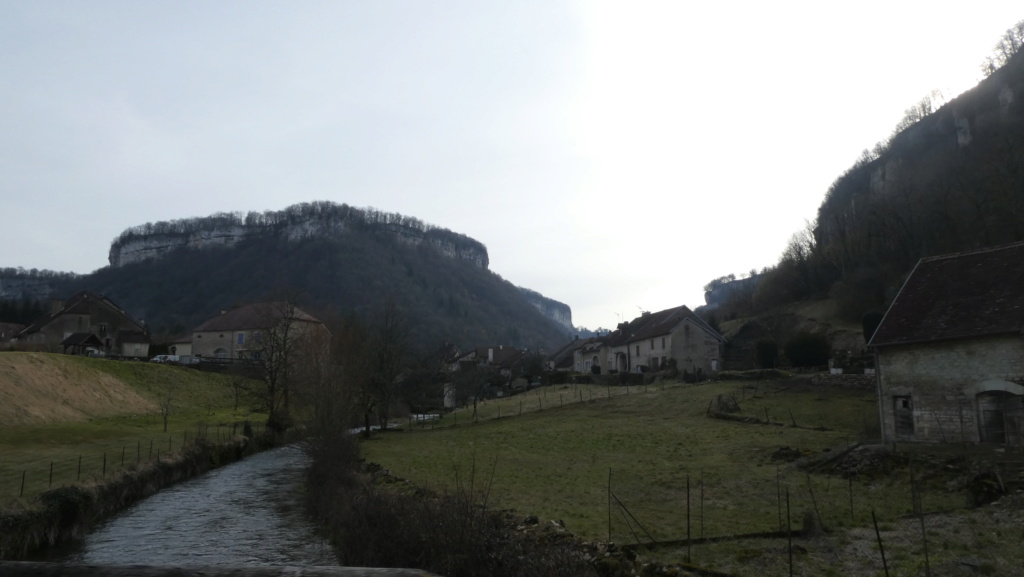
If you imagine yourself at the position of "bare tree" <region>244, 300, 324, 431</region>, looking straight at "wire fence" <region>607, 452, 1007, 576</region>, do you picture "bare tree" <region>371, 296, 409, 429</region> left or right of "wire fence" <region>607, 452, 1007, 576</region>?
left

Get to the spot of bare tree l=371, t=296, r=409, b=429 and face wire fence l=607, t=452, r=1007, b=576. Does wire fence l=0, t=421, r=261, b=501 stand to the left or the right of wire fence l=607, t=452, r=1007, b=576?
right

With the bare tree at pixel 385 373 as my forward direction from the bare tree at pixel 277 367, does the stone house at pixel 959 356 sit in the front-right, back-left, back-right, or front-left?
front-right

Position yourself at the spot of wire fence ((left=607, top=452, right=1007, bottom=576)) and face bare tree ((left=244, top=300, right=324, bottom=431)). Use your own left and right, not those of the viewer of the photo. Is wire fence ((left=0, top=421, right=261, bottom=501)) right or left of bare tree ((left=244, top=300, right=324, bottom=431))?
left

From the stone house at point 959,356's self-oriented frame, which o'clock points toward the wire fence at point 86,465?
The wire fence is roughly at 2 o'clock from the stone house.

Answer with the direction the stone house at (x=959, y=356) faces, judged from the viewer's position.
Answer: facing the viewer

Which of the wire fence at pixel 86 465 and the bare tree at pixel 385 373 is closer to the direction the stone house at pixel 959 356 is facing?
the wire fence

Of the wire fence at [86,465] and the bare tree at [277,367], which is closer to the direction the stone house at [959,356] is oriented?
the wire fence

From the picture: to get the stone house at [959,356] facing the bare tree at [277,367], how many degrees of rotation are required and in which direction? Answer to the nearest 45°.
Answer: approximately 90° to its right

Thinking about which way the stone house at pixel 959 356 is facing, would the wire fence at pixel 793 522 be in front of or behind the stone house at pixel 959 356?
in front
